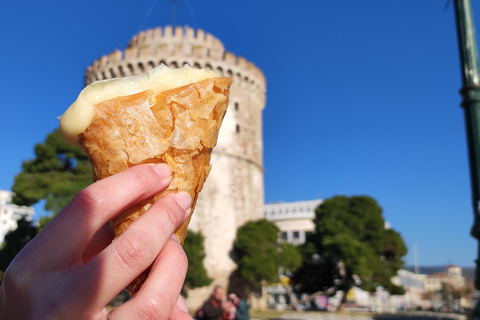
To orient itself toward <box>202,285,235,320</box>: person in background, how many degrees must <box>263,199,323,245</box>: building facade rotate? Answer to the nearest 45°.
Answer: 0° — it already faces them

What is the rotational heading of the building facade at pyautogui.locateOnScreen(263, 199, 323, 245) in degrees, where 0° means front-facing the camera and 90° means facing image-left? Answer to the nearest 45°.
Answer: approximately 0°

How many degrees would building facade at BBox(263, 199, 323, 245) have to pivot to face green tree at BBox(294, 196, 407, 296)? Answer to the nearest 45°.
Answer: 0° — it already faces it

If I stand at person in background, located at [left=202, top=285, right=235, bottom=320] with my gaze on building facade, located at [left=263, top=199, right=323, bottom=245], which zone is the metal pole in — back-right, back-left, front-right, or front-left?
back-right

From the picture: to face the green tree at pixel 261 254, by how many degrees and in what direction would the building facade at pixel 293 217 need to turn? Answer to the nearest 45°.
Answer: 0° — it already faces it

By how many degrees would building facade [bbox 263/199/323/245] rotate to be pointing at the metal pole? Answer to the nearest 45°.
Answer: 0° — it already faces it
